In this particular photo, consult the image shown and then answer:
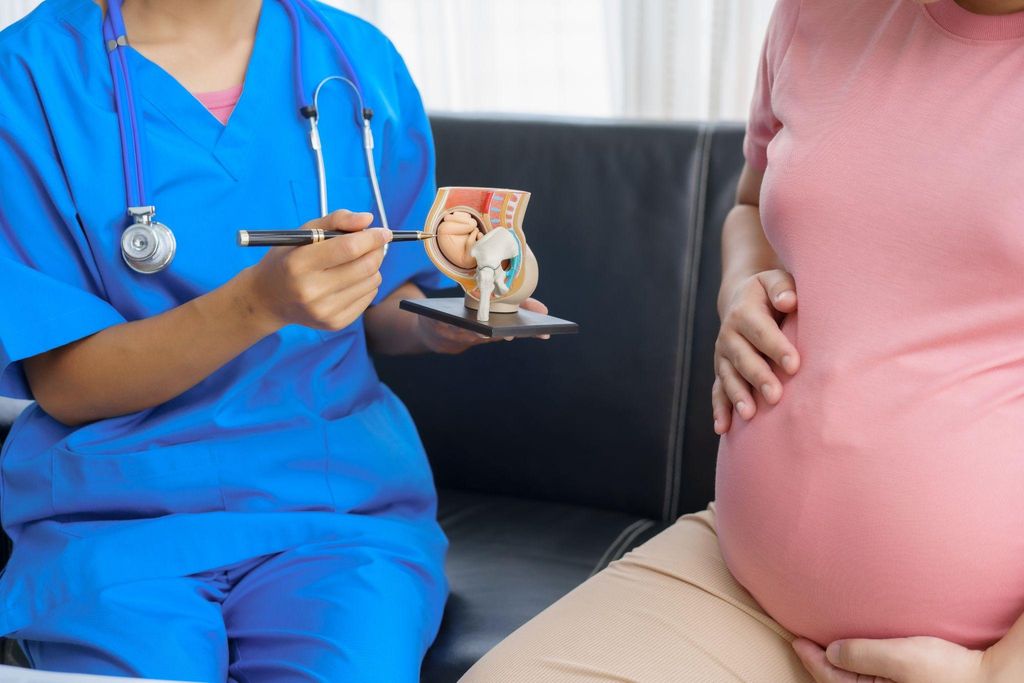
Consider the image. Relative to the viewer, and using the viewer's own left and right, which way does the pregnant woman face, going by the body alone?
facing the viewer and to the left of the viewer

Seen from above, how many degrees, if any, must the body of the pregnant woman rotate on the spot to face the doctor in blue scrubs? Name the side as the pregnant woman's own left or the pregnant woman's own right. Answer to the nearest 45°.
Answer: approximately 45° to the pregnant woman's own right
